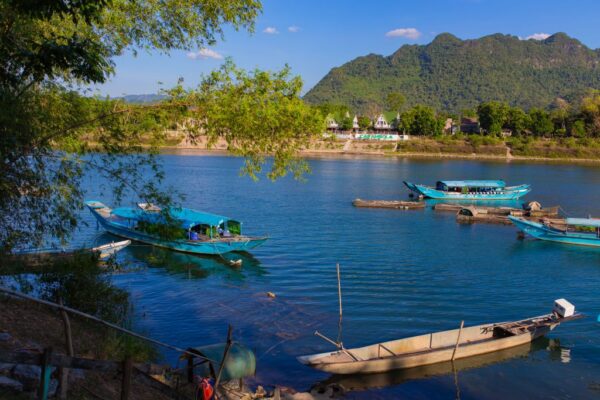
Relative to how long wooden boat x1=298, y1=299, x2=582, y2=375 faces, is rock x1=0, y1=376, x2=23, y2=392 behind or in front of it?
in front

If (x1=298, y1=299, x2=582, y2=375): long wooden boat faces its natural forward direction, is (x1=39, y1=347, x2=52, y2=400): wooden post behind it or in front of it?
in front

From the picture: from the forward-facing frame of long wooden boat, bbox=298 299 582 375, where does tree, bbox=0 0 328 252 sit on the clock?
The tree is roughly at 12 o'clock from the long wooden boat.

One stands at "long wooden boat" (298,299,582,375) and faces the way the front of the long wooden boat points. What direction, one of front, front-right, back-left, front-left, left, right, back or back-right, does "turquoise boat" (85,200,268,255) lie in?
right

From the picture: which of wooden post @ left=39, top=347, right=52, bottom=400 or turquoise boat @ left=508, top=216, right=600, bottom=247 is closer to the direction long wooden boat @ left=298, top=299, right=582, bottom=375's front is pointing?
the wooden post

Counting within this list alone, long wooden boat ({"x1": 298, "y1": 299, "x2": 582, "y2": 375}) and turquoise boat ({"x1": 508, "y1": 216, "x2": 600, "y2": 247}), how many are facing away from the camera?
0

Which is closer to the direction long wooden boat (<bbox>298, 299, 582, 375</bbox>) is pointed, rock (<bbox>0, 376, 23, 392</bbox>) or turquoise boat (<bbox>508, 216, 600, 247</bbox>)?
the rock

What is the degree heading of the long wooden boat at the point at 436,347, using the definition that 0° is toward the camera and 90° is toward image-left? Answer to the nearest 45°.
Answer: approximately 45°

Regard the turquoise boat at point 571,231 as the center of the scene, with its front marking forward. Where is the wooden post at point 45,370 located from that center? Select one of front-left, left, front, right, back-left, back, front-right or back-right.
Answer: left

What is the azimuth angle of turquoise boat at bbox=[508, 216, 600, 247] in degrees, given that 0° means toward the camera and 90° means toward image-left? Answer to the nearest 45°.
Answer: approximately 90°

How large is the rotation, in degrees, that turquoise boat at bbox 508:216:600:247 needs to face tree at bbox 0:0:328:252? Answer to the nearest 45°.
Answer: approximately 90° to its left

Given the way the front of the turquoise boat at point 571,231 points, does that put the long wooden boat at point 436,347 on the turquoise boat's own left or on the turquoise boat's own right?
on the turquoise boat's own left
